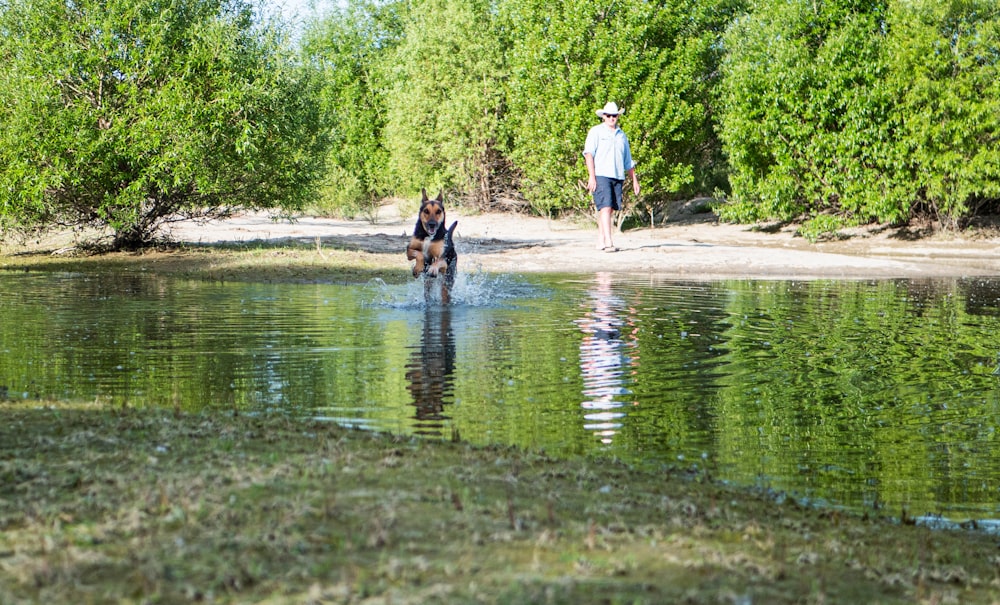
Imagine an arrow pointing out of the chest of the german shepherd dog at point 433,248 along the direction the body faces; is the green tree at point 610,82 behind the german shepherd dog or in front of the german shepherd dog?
behind

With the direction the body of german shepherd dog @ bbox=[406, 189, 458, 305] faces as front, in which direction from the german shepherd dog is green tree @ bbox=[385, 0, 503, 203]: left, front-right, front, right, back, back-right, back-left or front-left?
back

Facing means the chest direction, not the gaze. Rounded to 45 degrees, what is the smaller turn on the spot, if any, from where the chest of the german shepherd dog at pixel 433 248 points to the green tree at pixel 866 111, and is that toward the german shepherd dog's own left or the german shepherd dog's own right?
approximately 135° to the german shepherd dog's own left

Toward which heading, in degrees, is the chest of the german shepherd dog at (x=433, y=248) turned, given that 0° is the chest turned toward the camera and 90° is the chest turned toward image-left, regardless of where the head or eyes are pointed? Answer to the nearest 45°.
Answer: approximately 0°

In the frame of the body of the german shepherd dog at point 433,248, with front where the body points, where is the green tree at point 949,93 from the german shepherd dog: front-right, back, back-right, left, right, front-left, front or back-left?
back-left

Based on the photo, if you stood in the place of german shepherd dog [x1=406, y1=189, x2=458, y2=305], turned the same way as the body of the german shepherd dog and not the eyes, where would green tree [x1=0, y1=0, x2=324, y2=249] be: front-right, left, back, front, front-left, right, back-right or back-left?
back-right
